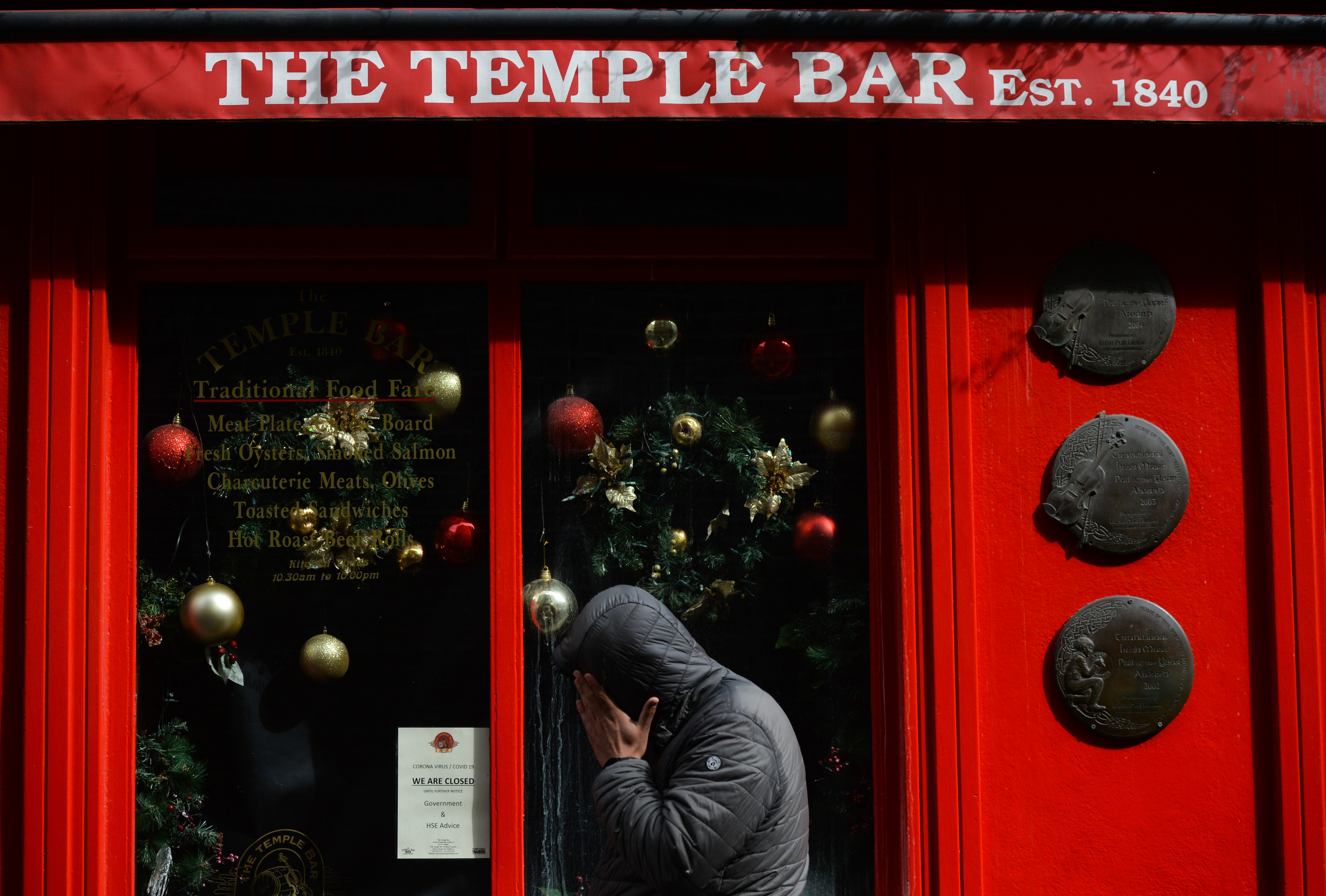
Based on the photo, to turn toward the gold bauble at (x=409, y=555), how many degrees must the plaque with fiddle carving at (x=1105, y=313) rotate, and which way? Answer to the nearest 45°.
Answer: approximately 90° to its right

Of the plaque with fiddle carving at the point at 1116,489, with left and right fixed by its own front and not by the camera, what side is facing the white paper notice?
right

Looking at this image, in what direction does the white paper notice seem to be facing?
toward the camera

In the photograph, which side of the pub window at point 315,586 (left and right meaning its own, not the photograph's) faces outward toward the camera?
front

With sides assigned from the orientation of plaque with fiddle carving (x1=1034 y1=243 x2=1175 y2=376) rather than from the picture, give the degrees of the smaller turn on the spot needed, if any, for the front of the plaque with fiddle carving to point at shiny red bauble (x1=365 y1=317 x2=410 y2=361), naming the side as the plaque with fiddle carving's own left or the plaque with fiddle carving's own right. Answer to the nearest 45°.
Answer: approximately 90° to the plaque with fiddle carving's own right

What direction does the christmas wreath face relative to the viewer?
toward the camera

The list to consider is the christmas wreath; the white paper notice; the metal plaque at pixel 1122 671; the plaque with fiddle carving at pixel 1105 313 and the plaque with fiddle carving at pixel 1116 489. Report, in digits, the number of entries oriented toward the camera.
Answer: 5

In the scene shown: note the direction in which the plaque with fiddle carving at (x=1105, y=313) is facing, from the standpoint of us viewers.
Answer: facing the viewer

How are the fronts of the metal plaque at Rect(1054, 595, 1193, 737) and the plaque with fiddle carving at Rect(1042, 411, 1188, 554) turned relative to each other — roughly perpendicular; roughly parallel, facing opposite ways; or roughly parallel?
roughly parallel

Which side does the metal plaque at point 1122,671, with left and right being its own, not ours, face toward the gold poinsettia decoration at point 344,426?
right

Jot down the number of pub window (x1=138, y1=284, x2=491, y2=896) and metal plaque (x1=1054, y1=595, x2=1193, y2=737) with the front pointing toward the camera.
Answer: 2
